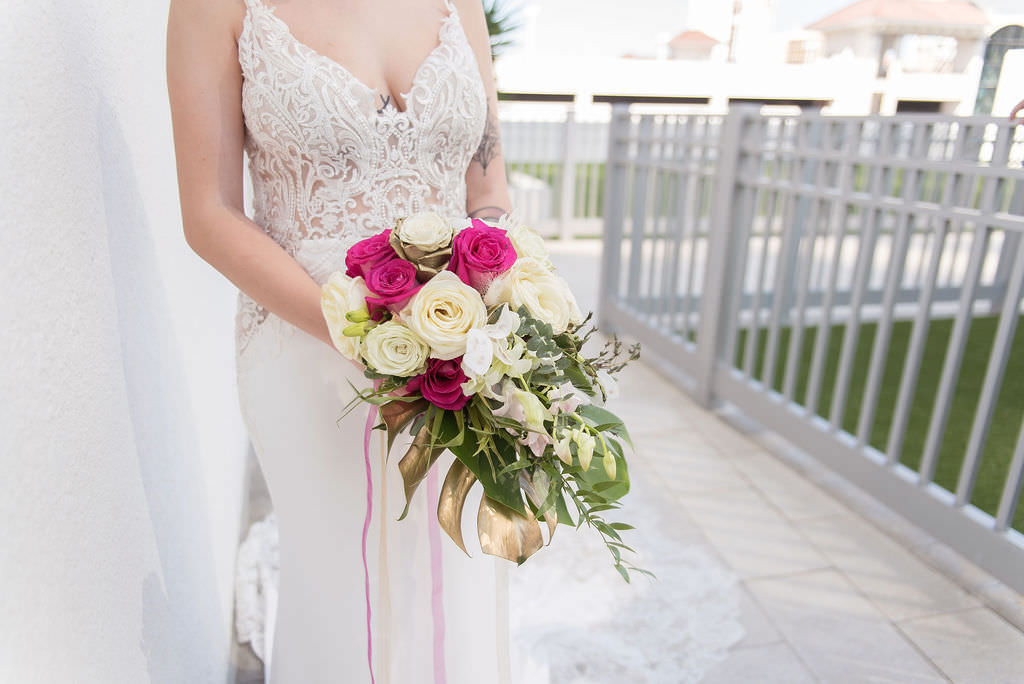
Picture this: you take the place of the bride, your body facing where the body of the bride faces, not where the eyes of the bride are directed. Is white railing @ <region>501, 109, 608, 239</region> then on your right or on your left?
on your left

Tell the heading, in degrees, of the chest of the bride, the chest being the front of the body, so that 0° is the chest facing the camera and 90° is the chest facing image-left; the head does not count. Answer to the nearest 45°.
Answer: approximately 315°

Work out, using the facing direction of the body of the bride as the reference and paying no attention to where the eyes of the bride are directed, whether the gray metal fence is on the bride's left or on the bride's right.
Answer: on the bride's left

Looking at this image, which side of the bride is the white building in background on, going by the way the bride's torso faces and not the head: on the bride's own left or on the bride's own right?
on the bride's own left
